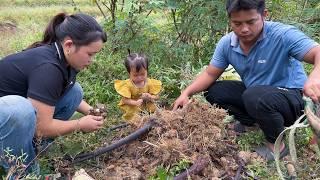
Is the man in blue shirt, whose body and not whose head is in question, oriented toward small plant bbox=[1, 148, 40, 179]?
yes

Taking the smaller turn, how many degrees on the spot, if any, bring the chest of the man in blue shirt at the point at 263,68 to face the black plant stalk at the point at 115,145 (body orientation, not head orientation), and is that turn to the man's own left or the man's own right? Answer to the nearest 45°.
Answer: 0° — they already face it

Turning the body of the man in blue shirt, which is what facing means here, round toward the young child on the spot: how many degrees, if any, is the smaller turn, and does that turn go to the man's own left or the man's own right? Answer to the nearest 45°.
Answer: approximately 45° to the man's own right

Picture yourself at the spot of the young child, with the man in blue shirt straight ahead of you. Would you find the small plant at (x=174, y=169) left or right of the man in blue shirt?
right

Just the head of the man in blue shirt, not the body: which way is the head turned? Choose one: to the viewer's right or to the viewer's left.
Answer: to the viewer's left

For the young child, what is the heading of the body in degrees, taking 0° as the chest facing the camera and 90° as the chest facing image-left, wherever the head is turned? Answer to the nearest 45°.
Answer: approximately 0°

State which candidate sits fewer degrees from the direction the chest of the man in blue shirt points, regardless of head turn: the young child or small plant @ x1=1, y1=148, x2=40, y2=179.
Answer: the small plant
